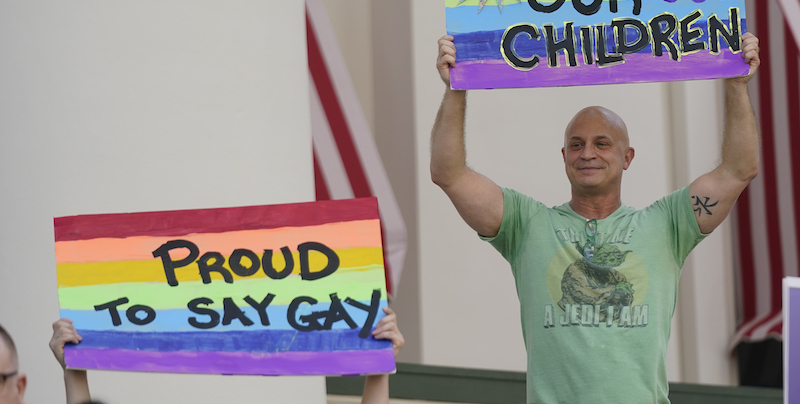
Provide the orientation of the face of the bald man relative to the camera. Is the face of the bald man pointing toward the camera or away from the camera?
toward the camera

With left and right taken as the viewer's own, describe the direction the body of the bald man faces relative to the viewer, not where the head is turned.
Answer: facing the viewer

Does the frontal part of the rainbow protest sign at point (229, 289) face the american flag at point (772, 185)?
no

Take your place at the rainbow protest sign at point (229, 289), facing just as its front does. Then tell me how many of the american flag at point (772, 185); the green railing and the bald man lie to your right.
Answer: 0

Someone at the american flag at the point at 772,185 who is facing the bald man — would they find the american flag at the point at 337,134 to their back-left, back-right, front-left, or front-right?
front-right

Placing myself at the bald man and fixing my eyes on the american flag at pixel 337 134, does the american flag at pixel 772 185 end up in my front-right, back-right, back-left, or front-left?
front-right

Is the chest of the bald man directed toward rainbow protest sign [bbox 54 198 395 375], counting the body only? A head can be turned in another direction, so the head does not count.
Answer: no

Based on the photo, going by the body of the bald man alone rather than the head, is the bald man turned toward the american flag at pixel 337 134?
no

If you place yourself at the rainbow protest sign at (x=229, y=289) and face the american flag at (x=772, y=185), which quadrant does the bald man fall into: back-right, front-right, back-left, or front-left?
front-right

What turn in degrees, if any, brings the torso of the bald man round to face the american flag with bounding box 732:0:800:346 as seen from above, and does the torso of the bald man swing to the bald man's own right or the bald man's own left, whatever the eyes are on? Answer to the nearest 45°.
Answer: approximately 180°

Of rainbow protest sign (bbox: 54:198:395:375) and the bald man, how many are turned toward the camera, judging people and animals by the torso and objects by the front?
2

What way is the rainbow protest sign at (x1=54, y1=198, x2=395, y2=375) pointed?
toward the camera

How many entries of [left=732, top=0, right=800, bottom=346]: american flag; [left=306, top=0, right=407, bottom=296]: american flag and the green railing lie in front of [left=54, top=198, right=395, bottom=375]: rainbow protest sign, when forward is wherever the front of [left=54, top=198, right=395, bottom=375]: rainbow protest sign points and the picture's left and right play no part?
0

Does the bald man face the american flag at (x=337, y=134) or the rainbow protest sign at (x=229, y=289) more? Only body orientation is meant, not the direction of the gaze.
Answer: the rainbow protest sign

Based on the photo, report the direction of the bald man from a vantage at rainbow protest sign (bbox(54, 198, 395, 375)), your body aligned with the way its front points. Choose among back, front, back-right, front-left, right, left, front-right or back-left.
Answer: left
